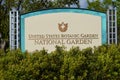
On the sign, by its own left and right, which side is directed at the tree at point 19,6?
back

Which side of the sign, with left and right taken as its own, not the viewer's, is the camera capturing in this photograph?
front

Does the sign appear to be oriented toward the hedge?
yes
